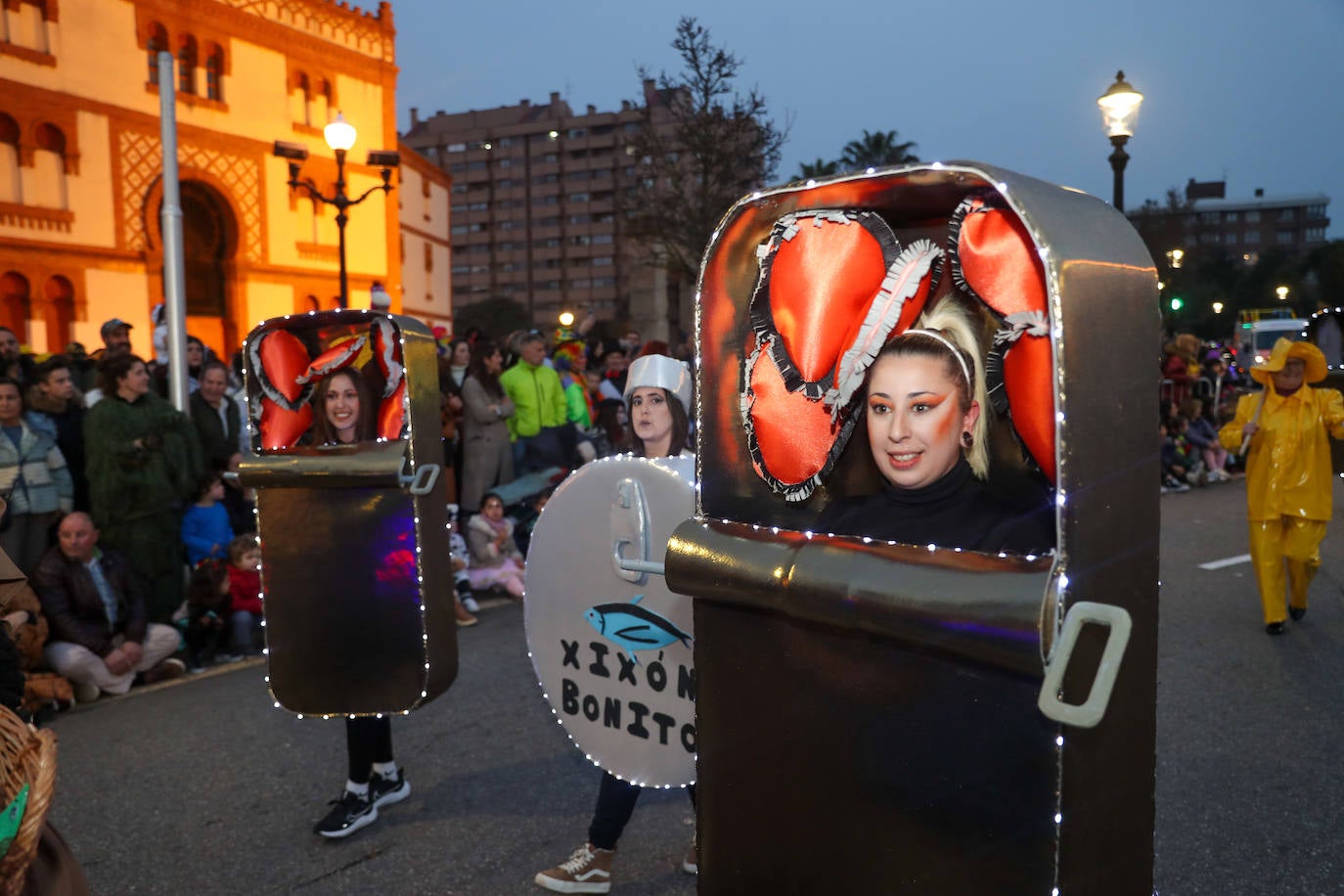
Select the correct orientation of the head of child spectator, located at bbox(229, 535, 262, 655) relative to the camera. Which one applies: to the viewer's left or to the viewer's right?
to the viewer's right

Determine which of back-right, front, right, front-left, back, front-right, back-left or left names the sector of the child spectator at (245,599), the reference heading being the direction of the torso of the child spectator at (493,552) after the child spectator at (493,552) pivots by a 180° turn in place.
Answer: left

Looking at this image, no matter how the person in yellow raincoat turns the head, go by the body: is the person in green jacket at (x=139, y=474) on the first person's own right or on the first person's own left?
on the first person's own right

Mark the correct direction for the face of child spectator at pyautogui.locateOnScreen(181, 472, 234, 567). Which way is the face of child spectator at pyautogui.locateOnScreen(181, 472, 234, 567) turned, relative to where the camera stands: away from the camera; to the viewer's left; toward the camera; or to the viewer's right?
to the viewer's right

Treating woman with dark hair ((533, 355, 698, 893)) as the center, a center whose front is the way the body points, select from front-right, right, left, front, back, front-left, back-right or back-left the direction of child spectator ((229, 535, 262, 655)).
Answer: right

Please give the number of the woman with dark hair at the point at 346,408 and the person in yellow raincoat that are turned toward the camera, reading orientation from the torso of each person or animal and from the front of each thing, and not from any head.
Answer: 2

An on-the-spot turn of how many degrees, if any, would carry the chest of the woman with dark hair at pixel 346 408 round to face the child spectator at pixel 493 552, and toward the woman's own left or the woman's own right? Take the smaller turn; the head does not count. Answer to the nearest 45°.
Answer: approximately 180°

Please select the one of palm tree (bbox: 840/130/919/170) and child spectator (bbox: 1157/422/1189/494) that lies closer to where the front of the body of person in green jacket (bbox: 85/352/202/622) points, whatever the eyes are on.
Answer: the child spectator

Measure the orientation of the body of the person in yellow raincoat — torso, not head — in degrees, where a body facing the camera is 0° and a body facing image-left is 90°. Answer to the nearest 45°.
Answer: approximately 0°
